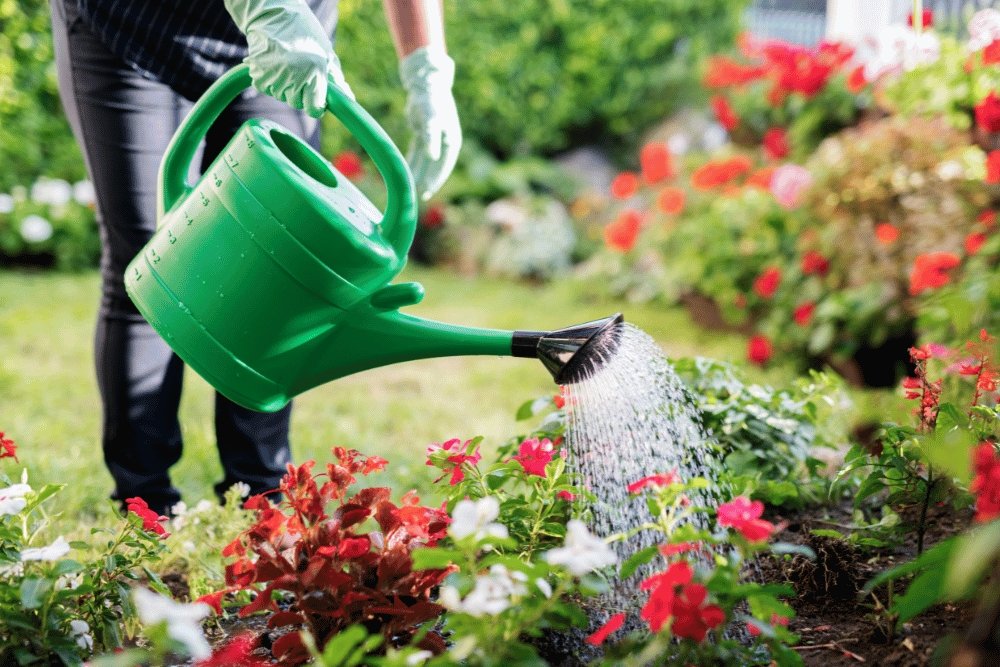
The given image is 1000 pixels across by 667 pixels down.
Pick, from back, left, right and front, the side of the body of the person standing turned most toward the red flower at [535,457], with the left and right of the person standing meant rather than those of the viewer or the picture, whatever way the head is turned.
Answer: front

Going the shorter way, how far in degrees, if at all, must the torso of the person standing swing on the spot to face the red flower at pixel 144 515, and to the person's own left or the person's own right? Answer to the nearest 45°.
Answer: approximately 45° to the person's own right

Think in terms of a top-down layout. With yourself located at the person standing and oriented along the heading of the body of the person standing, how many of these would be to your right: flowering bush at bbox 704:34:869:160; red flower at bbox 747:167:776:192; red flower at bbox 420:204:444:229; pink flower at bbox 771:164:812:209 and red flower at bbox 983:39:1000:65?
0

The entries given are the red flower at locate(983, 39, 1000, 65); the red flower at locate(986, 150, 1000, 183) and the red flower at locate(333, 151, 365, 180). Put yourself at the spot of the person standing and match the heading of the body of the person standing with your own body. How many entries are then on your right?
0

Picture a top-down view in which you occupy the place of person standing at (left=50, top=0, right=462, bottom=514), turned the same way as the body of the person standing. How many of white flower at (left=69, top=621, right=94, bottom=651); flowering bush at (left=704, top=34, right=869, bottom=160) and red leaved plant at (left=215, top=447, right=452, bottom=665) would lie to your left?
1

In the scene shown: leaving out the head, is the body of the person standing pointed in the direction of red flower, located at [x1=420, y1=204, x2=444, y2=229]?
no

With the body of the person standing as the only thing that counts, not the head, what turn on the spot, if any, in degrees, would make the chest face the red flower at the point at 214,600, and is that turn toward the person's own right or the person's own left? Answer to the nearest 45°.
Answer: approximately 45° to the person's own right

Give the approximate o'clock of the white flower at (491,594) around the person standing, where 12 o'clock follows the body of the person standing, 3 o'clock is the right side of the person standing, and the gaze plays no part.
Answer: The white flower is roughly at 1 o'clock from the person standing.

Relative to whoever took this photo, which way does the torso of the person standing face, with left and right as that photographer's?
facing the viewer and to the right of the viewer

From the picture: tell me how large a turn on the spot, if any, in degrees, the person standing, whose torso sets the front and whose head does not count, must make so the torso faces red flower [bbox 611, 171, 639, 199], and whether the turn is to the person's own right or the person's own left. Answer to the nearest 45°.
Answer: approximately 90° to the person's own left

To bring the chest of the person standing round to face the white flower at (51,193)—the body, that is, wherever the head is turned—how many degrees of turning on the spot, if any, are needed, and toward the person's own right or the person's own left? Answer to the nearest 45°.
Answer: approximately 135° to the person's own left

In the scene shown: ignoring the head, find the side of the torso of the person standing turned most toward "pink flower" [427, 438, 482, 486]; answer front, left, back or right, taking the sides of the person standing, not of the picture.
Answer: front

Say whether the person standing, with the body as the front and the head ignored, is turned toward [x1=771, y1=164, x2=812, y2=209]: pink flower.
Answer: no

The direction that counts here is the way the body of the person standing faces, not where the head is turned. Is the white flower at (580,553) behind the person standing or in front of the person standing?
in front

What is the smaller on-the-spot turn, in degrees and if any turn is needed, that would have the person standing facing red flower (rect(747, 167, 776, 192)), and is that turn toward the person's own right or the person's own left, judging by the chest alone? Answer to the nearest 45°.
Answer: approximately 90° to the person's own left
